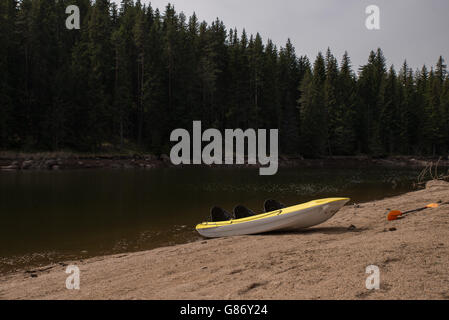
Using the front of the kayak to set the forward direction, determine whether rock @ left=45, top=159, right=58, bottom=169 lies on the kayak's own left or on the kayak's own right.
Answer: on the kayak's own left

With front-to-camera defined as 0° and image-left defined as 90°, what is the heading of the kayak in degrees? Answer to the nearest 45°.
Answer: approximately 270°

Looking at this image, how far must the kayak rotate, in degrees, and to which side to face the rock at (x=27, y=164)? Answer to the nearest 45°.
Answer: approximately 135° to its left

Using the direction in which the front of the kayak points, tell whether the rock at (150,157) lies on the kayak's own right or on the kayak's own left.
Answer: on the kayak's own left

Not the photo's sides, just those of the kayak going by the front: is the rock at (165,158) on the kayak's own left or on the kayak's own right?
on the kayak's own left
